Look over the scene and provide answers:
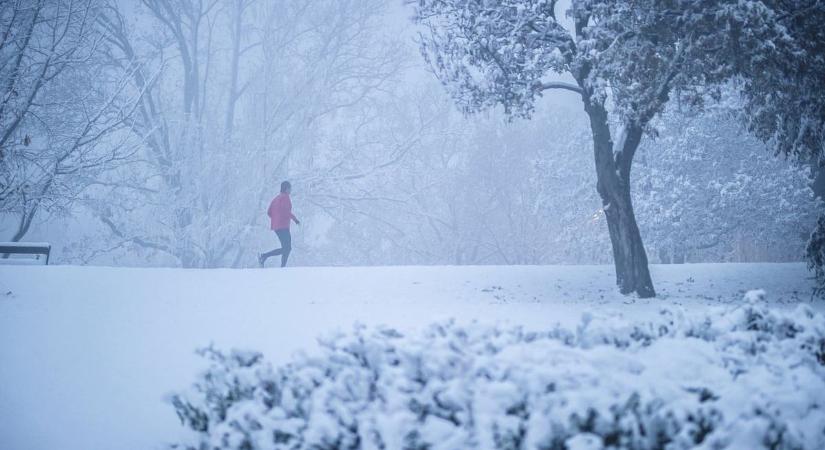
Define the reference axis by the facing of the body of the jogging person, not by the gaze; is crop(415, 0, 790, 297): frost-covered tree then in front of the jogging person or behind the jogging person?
in front

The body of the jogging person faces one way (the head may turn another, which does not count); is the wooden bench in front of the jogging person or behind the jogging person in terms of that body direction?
behind

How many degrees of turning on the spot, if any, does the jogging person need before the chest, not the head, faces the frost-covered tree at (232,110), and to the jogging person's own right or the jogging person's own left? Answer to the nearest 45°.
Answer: approximately 90° to the jogging person's own left

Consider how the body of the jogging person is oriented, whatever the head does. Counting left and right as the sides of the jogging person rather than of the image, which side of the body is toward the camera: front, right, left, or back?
right

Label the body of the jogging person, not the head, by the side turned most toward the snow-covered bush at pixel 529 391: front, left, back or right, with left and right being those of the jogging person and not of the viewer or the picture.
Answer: right

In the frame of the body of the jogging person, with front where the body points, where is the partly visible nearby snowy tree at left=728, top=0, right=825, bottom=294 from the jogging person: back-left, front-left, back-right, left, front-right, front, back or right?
front-right

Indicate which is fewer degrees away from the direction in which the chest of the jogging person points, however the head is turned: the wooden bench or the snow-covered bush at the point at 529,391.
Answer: the snow-covered bush

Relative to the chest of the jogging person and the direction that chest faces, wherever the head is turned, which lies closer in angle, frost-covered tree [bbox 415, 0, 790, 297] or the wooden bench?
the frost-covered tree

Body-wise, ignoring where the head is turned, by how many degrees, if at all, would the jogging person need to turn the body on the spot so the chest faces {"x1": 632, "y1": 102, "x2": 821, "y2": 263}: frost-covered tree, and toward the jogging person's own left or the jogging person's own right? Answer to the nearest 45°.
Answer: approximately 45° to the jogging person's own left

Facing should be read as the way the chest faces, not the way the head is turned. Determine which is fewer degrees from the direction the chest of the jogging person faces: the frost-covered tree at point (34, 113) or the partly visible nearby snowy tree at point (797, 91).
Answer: the partly visible nearby snowy tree

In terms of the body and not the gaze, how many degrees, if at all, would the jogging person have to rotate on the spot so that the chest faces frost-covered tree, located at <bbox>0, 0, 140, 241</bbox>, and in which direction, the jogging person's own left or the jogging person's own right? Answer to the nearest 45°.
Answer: approximately 180°
